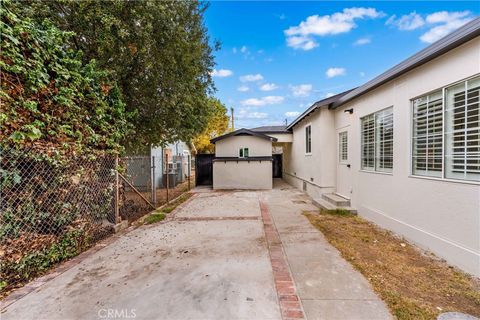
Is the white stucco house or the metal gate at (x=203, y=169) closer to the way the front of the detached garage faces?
the white stucco house

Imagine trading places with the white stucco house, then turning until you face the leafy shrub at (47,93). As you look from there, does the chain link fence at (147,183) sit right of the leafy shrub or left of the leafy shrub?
right

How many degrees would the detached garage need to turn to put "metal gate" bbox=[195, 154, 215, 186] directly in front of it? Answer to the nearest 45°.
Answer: approximately 135° to its right

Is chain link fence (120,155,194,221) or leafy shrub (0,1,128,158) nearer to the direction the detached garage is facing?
the leafy shrub

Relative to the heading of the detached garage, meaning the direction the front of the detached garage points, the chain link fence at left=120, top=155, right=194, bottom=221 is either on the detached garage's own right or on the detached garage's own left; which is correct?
on the detached garage's own right

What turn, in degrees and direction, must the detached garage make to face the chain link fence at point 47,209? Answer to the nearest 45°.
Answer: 0° — it already faces it

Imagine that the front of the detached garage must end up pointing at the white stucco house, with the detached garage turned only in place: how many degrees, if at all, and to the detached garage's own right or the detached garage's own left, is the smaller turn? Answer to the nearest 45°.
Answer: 0° — it already faces it

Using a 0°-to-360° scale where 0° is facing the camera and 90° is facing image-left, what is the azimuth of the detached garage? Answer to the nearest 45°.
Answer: approximately 0°
